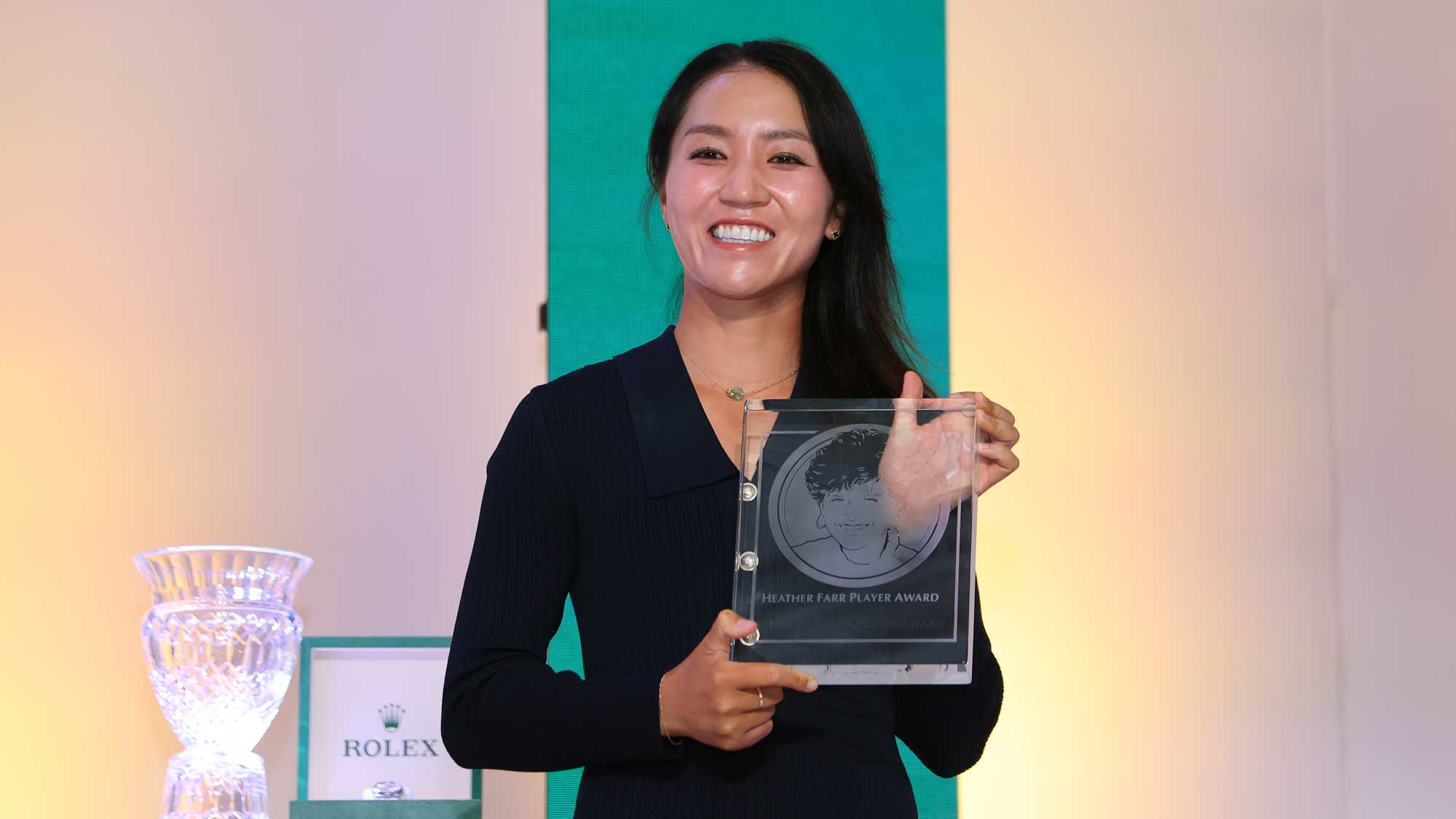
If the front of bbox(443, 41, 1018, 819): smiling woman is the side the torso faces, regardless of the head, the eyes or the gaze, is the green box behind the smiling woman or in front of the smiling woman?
behind

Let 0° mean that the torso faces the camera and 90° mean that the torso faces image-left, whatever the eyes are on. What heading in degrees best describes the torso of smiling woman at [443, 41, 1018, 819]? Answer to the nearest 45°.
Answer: approximately 0°

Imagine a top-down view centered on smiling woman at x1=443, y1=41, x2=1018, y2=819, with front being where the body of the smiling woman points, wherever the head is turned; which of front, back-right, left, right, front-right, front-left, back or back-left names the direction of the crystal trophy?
back-right
